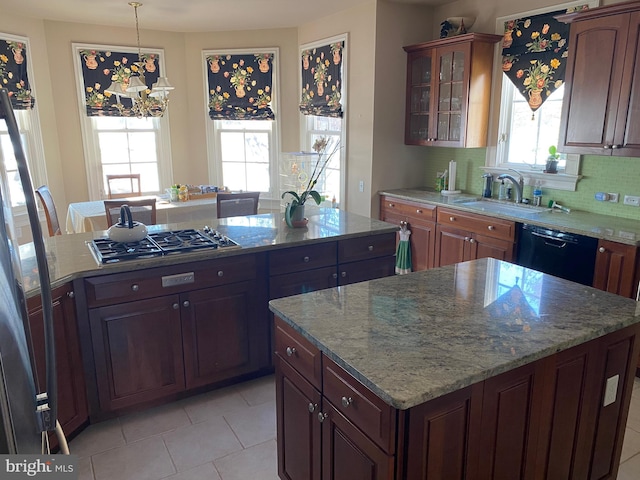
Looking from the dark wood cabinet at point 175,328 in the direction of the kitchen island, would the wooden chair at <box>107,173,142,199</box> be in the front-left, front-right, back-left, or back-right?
back-left

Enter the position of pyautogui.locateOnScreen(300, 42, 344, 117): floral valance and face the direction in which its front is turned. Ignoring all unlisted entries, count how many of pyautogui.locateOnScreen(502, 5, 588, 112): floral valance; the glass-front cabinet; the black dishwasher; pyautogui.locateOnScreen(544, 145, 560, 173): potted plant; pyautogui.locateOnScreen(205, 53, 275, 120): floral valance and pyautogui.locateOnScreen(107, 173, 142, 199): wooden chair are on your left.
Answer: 4

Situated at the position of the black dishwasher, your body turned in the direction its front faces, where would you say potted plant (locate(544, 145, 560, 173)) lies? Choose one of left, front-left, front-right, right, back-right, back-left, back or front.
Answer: back-right

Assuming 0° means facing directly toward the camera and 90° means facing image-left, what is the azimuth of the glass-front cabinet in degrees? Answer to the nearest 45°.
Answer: approximately 45°

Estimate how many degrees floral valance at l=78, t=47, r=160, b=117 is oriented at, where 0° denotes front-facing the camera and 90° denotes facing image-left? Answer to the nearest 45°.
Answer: approximately 0°

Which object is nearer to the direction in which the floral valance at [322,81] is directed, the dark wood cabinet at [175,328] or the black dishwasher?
the dark wood cabinet

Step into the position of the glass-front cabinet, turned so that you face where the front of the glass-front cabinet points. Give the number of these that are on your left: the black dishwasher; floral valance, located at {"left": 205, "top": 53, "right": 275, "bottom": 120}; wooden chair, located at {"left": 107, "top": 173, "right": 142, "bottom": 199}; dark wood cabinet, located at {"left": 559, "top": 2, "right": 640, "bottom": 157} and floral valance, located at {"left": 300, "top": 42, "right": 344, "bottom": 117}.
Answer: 2

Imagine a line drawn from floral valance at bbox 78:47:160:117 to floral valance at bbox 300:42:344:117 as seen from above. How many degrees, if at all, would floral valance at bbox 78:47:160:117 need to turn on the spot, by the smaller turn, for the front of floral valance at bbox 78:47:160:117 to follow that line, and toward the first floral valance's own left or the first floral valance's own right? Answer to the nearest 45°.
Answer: approximately 45° to the first floral valance's own left

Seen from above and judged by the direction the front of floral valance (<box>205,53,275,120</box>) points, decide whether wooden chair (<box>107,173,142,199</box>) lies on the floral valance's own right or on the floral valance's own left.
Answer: on the floral valance's own right

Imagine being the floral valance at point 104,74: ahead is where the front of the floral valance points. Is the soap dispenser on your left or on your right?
on your left

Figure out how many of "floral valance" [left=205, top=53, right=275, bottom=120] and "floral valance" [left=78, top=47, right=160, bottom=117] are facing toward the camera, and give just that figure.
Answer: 2
